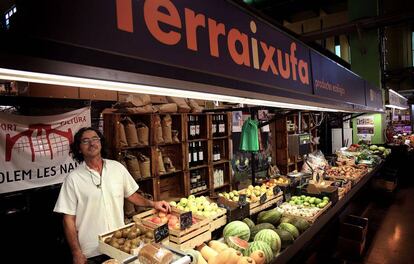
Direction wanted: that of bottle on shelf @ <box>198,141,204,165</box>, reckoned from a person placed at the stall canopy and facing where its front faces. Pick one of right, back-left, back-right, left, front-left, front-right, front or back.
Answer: back-left

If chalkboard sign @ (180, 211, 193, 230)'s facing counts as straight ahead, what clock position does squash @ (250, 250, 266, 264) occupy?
The squash is roughly at 11 o'clock from the chalkboard sign.

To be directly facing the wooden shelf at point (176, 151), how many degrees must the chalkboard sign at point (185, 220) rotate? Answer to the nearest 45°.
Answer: approximately 135° to its left

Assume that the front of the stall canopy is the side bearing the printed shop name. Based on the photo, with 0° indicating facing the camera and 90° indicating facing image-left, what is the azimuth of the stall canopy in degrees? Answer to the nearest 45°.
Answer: approximately 315°

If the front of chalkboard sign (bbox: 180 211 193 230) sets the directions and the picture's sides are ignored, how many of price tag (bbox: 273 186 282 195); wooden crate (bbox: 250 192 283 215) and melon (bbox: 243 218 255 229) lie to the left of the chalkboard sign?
3

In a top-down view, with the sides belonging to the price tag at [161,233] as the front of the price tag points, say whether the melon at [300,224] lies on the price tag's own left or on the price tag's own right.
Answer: on the price tag's own left

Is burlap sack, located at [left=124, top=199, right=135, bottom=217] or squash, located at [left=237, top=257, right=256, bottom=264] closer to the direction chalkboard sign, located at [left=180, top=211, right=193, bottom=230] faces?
the squash

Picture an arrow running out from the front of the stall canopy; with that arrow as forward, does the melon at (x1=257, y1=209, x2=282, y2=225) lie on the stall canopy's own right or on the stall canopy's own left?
on the stall canopy's own left

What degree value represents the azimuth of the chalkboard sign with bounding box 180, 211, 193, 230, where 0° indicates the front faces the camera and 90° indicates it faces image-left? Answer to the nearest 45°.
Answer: approximately 315°

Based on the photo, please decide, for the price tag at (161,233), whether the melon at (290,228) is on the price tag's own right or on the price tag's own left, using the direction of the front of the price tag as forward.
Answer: on the price tag's own left

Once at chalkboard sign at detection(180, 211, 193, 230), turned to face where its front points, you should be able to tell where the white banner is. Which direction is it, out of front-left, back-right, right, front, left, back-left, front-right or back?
back
